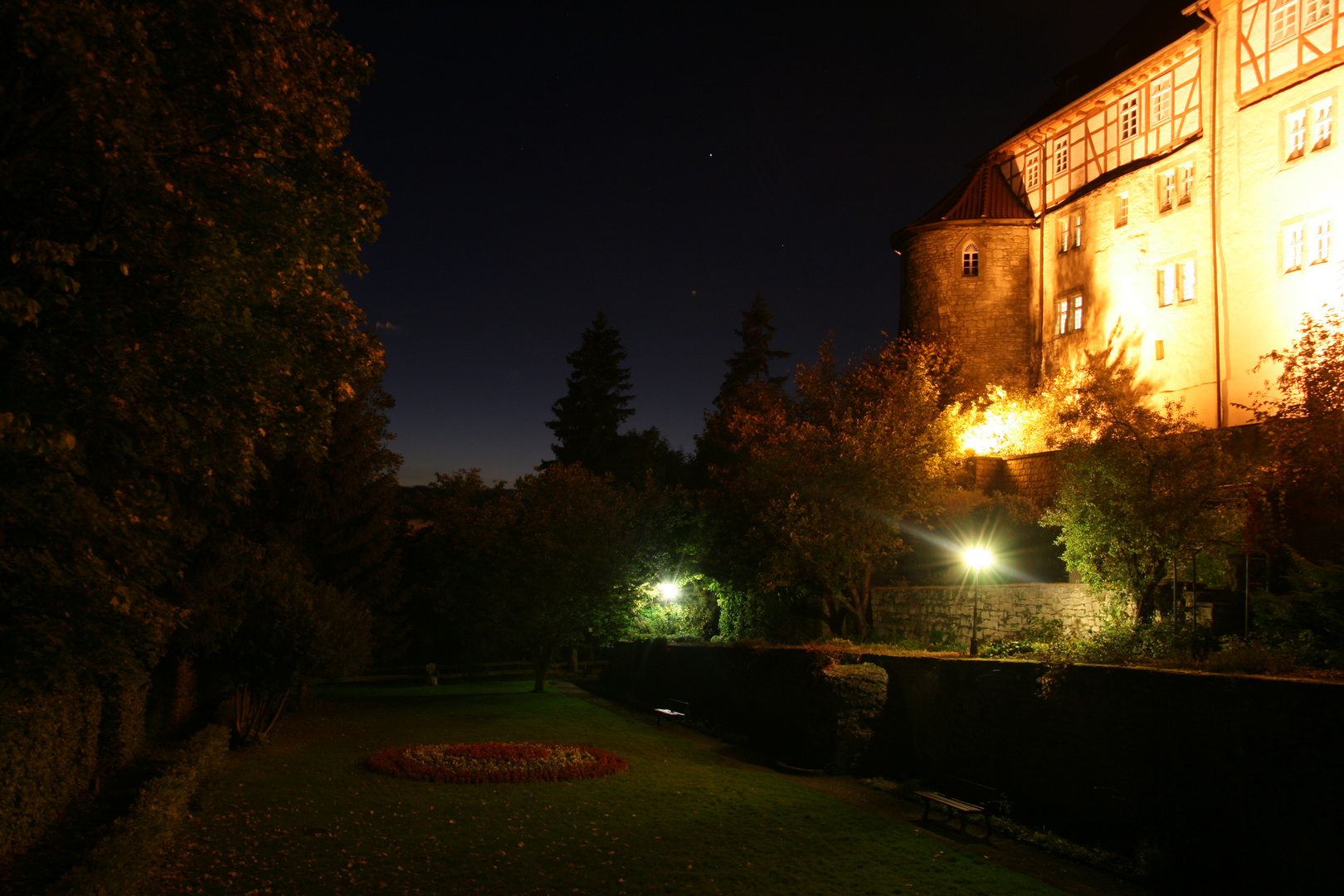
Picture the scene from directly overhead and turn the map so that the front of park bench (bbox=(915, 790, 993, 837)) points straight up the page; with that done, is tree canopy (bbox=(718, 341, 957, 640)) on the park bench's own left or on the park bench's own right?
on the park bench's own right

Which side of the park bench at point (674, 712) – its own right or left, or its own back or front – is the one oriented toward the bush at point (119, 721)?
front

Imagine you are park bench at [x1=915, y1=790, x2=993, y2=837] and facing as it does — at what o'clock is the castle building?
The castle building is roughly at 5 o'clock from the park bench.

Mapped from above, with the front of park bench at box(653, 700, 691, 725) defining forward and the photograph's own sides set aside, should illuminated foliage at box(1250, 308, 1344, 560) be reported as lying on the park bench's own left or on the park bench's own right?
on the park bench's own left

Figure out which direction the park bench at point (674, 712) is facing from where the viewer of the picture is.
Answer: facing the viewer and to the left of the viewer

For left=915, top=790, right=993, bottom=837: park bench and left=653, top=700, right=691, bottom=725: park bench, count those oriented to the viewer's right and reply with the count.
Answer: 0

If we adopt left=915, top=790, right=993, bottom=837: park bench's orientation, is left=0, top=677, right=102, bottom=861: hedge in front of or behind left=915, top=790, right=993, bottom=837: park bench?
in front

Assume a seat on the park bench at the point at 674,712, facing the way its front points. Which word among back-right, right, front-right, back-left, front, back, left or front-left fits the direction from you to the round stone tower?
back

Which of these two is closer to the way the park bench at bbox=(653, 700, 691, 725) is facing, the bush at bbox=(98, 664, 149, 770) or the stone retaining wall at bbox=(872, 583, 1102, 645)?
the bush

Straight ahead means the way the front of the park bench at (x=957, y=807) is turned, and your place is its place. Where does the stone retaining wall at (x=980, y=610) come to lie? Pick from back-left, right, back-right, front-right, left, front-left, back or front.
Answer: back-right

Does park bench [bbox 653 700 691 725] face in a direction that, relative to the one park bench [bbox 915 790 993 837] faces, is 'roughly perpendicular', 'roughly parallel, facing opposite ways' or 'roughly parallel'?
roughly parallel

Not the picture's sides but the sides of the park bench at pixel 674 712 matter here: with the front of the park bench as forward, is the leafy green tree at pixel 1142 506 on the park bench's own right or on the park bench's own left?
on the park bench's own left

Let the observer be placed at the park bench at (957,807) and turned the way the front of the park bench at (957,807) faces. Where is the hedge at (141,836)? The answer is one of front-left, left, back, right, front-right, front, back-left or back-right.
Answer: front
